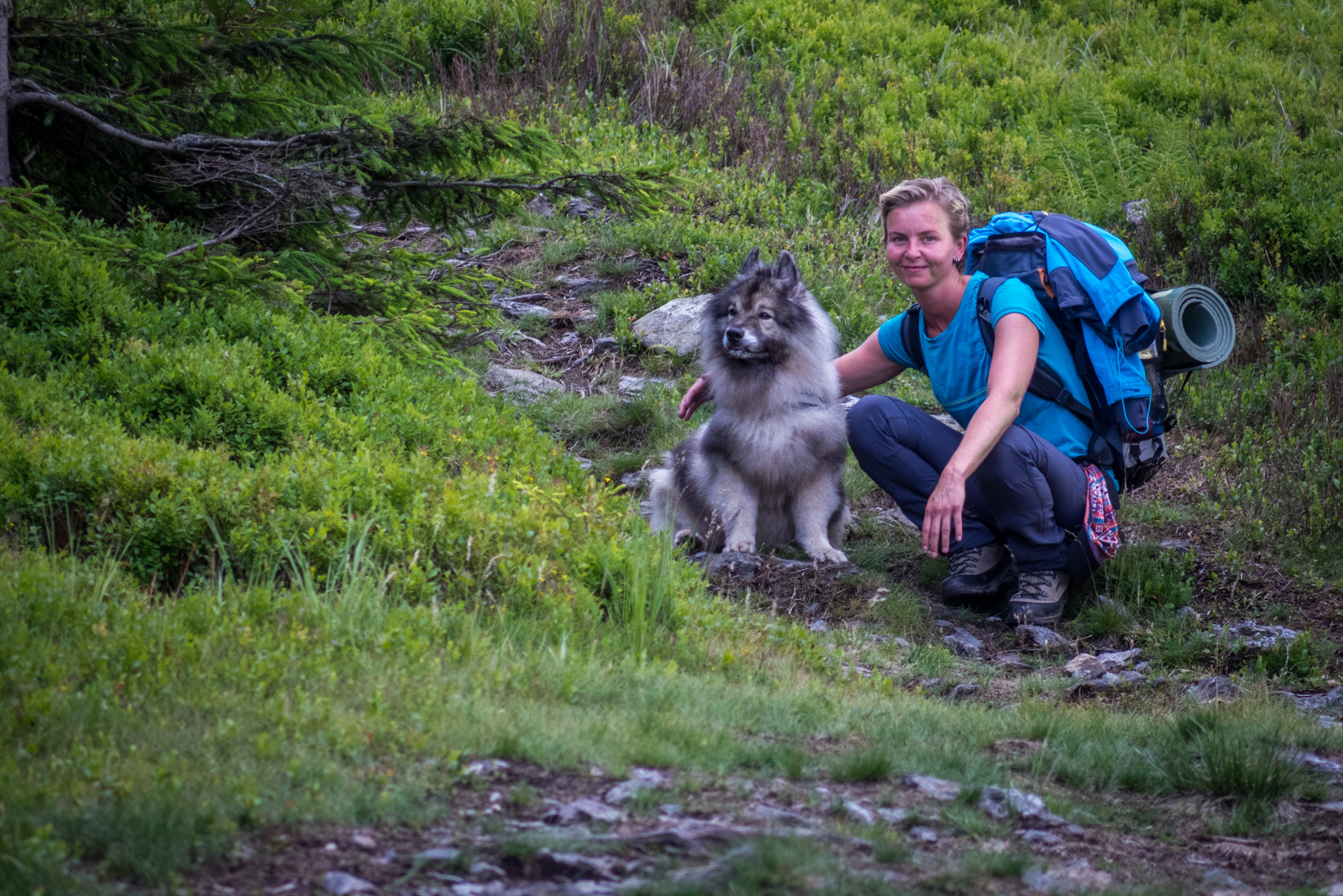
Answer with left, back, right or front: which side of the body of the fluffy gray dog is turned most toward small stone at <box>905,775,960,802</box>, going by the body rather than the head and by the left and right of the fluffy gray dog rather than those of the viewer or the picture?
front

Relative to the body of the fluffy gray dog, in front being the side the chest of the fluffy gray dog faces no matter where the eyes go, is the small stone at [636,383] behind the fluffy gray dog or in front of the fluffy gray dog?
behind

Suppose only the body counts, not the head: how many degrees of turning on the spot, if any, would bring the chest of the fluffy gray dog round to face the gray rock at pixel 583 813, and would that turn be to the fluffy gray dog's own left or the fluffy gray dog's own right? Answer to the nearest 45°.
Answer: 0° — it already faces it

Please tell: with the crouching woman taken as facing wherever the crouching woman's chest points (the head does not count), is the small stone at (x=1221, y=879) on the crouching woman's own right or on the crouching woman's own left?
on the crouching woman's own left

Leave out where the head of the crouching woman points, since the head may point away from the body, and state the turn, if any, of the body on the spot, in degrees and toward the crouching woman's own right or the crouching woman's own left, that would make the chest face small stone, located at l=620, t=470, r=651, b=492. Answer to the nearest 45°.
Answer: approximately 90° to the crouching woman's own right

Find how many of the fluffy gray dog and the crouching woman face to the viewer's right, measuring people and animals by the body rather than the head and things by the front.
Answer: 0

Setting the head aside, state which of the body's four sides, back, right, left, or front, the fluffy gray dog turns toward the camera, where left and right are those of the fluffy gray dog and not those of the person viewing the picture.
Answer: front

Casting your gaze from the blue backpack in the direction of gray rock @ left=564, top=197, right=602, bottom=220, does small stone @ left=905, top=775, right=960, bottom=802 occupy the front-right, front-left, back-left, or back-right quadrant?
back-left

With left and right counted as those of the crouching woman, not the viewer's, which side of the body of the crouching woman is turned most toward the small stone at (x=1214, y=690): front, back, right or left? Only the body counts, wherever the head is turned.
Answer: left

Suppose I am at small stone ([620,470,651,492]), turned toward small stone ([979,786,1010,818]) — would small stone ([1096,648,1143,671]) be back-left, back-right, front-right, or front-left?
front-left

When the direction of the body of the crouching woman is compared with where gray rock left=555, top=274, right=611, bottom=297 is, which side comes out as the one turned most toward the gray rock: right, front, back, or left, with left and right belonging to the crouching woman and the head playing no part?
right

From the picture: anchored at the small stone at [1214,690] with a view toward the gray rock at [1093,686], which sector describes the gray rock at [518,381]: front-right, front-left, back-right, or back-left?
front-right

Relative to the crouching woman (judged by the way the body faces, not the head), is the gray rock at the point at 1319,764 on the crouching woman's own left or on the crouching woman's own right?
on the crouching woman's own left

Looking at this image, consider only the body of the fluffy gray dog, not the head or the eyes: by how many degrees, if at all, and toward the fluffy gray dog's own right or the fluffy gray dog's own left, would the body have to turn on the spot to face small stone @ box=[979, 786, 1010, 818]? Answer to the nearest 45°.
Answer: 0° — it already faces it

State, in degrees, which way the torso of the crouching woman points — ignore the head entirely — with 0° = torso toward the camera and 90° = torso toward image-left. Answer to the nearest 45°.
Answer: approximately 45°
